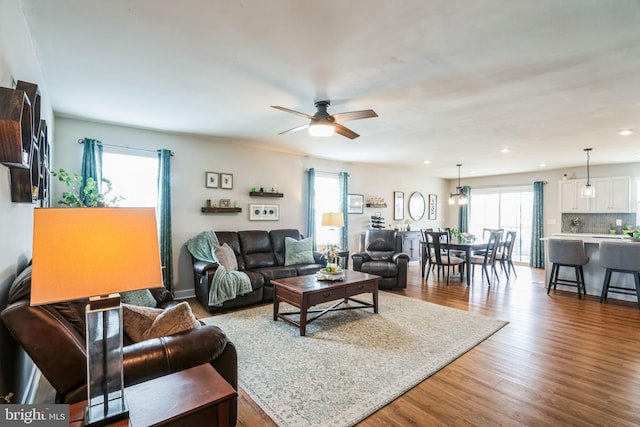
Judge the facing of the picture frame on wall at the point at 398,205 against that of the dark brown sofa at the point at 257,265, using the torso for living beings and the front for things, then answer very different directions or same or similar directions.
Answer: same or similar directions

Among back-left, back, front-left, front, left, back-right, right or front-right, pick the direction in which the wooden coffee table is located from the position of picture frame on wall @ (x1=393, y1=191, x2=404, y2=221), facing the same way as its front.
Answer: front-right

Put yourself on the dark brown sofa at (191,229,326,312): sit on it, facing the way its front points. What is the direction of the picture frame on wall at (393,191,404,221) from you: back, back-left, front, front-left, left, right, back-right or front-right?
left

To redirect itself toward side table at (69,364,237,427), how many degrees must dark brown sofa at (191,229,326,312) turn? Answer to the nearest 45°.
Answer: approximately 45° to its right

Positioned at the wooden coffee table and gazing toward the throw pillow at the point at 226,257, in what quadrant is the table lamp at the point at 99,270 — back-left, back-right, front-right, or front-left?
back-left

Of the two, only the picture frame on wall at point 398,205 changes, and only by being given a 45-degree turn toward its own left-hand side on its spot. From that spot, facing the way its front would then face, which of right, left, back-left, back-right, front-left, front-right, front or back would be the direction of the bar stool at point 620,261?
front-right

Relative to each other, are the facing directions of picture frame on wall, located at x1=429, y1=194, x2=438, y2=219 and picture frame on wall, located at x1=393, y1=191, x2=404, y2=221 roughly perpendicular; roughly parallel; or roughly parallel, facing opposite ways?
roughly parallel

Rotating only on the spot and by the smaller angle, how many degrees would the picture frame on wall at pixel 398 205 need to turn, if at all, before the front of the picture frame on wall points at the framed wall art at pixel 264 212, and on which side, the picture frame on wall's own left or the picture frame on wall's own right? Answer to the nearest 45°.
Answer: approximately 90° to the picture frame on wall's own right

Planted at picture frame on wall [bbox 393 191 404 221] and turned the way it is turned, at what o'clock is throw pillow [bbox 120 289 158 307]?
The throw pillow is roughly at 2 o'clock from the picture frame on wall.

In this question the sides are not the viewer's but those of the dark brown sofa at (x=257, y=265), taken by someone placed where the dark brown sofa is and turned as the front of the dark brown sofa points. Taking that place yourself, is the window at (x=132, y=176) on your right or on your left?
on your right

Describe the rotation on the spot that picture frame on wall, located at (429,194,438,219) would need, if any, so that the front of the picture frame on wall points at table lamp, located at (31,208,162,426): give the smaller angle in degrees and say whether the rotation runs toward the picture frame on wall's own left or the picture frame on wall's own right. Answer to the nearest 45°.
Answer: approximately 45° to the picture frame on wall's own right

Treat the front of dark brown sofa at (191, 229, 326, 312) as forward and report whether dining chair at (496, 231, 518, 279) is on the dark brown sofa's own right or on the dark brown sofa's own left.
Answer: on the dark brown sofa's own left

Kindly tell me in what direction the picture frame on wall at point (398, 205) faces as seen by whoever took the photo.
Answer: facing the viewer and to the right of the viewer

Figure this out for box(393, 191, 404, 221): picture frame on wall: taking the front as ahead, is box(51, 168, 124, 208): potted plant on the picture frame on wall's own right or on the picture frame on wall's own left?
on the picture frame on wall's own right

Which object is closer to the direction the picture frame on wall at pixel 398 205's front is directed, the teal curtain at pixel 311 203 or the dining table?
the dining table

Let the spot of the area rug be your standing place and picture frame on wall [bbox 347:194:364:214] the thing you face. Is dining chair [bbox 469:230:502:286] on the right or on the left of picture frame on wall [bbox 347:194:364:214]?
right

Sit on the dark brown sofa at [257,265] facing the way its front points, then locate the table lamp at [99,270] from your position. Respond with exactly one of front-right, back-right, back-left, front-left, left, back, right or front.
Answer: front-right

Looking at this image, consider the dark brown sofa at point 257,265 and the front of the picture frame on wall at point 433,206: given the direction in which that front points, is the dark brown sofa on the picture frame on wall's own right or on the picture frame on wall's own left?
on the picture frame on wall's own right
